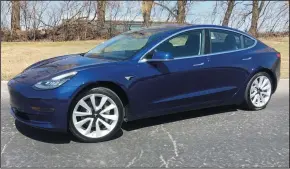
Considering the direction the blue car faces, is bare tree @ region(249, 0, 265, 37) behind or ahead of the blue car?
behind

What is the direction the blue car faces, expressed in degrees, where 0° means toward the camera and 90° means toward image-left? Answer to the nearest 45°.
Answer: approximately 45°
